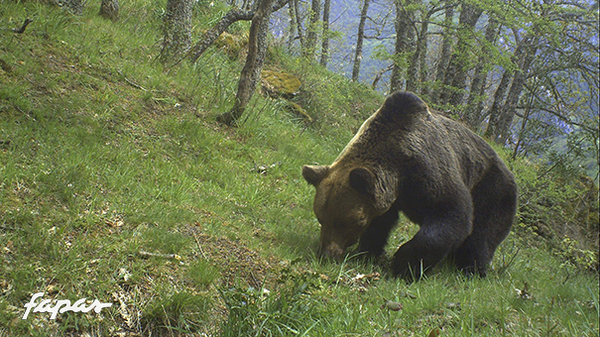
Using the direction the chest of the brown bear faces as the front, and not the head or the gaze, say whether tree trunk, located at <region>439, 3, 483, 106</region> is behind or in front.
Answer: behind

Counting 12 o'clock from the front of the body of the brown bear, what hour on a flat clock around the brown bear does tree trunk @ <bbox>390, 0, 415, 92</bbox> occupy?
The tree trunk is roughly at 4 o'clock from the brown bear.

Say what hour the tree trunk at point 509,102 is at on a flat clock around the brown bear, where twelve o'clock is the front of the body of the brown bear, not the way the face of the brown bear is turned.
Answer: The tree trunk is roughly at 5 o'clock from the brown bear.

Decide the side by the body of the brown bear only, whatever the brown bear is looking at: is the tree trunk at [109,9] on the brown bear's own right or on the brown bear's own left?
on the brown bear's own right

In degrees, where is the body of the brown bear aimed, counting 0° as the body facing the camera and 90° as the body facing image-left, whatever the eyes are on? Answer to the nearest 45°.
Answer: approximately 45°

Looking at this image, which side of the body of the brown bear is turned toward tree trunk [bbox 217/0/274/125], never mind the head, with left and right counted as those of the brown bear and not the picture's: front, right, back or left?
right

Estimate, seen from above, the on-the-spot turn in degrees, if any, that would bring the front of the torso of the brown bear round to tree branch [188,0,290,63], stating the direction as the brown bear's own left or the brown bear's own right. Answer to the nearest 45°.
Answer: approximately 90° to the brown bear's own right

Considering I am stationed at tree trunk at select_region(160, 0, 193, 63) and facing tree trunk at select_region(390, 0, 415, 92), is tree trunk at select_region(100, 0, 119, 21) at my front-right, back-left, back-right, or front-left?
back-left

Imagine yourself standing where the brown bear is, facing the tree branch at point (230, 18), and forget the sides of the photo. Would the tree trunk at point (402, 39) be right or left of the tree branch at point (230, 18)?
right

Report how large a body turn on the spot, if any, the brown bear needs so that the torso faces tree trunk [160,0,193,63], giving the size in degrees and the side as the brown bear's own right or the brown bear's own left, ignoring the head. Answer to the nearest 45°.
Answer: approximately 90° to the brown bear's own right
